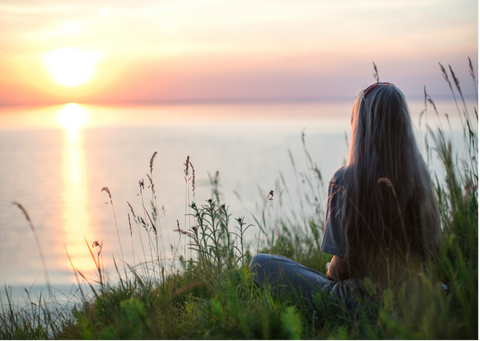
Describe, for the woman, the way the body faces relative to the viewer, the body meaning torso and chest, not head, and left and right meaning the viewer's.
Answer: facing away from the viewer and to the left of the viewer
